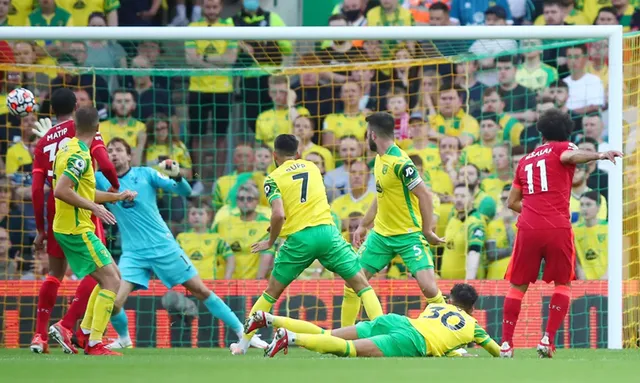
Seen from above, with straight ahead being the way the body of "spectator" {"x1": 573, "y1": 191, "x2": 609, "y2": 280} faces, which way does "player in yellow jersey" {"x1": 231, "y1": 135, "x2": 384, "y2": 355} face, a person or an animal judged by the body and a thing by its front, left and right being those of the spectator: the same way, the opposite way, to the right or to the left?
the opposite way

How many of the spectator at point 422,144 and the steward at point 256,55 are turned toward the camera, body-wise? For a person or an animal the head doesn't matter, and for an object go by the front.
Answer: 2

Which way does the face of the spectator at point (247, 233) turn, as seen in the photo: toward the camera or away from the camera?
toward the camera

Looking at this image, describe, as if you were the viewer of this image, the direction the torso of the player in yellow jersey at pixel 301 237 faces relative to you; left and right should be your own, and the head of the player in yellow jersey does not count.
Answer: facing away from the viewer

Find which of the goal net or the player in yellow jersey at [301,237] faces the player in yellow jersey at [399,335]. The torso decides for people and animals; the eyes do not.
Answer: the goal net

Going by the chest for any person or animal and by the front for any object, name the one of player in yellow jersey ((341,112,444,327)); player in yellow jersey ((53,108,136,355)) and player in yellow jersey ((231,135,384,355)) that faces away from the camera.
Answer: player in yellow jersey ((231,135,384,355))

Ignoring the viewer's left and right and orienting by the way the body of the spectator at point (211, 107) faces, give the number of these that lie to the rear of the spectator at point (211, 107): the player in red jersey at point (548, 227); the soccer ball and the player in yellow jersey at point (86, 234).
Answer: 0

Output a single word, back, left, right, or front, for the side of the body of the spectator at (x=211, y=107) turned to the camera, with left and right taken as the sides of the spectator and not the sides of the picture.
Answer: front

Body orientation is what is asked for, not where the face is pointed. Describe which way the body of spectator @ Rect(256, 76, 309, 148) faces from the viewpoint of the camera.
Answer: toward the camera

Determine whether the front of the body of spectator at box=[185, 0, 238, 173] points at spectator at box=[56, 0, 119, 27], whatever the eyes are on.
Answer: no

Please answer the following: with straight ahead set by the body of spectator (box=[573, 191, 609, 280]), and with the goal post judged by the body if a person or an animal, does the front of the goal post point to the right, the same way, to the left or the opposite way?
the same way

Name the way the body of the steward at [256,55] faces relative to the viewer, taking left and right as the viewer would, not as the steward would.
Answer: facing the viewer

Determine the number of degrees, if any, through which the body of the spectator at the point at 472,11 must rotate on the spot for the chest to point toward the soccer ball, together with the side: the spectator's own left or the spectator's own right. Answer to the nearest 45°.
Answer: approximately 45° to the spectator's own right

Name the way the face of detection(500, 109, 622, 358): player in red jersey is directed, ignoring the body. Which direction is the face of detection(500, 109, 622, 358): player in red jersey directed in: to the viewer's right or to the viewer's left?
to the viewer's left
